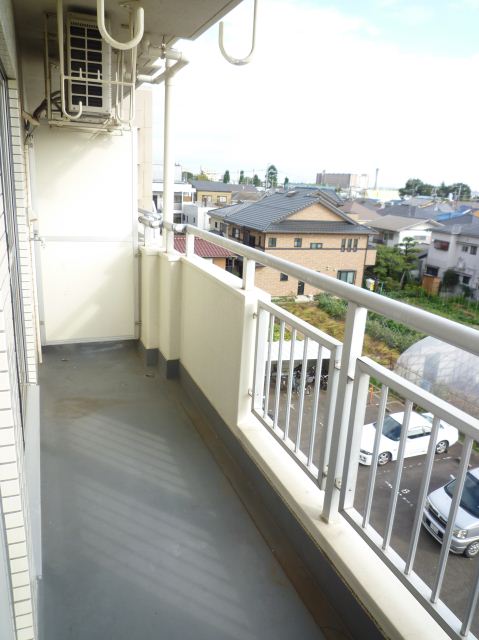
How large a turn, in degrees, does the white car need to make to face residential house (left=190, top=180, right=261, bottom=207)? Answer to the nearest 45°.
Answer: approximately 90° to its right

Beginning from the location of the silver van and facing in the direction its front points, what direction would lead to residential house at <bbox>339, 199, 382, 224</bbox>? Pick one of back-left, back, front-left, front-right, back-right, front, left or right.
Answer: right

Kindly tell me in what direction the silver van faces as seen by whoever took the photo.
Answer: facing the viewer and to the left of the viewer

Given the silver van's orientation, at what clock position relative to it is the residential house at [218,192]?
The residential house is roughly at 3 o'clock from the silver van.

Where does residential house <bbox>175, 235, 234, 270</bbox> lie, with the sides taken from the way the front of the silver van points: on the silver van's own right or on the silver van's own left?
on the silver van's own right

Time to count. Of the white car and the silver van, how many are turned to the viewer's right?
0

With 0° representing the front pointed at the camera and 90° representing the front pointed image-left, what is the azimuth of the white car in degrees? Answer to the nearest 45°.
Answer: approximately 45°

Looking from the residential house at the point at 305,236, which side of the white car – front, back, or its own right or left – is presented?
right

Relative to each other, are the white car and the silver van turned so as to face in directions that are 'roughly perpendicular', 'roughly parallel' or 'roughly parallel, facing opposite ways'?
roughly parallel
